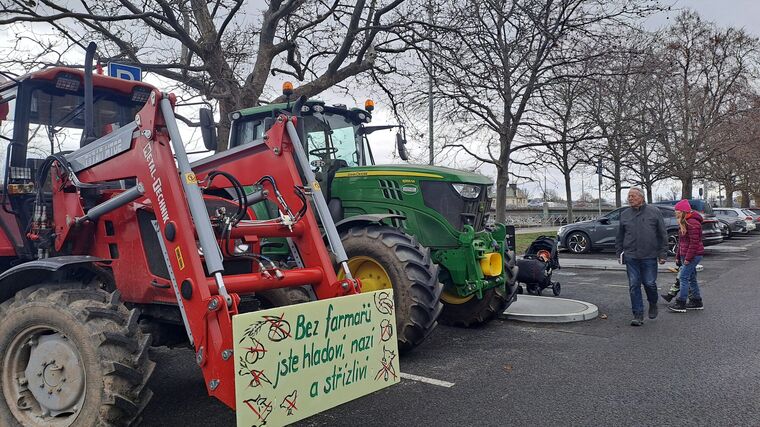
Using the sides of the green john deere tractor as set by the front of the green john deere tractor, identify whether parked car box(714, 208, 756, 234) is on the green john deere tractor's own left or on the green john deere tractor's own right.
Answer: on the green john deere tractor's own left

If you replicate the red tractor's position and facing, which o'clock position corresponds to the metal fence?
The metal fence is roughly at 9 o'clock from the red tractor.

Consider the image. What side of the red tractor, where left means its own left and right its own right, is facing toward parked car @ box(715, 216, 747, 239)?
left

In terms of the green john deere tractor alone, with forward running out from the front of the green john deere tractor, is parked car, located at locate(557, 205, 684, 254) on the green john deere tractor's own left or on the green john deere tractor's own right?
on the green john deere tractor's own left

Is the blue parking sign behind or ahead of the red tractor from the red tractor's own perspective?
behind

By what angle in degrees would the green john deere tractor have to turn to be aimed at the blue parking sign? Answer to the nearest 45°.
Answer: approximately 135° to its right

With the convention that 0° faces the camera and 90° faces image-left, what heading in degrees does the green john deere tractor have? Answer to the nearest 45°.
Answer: approximately 315°
